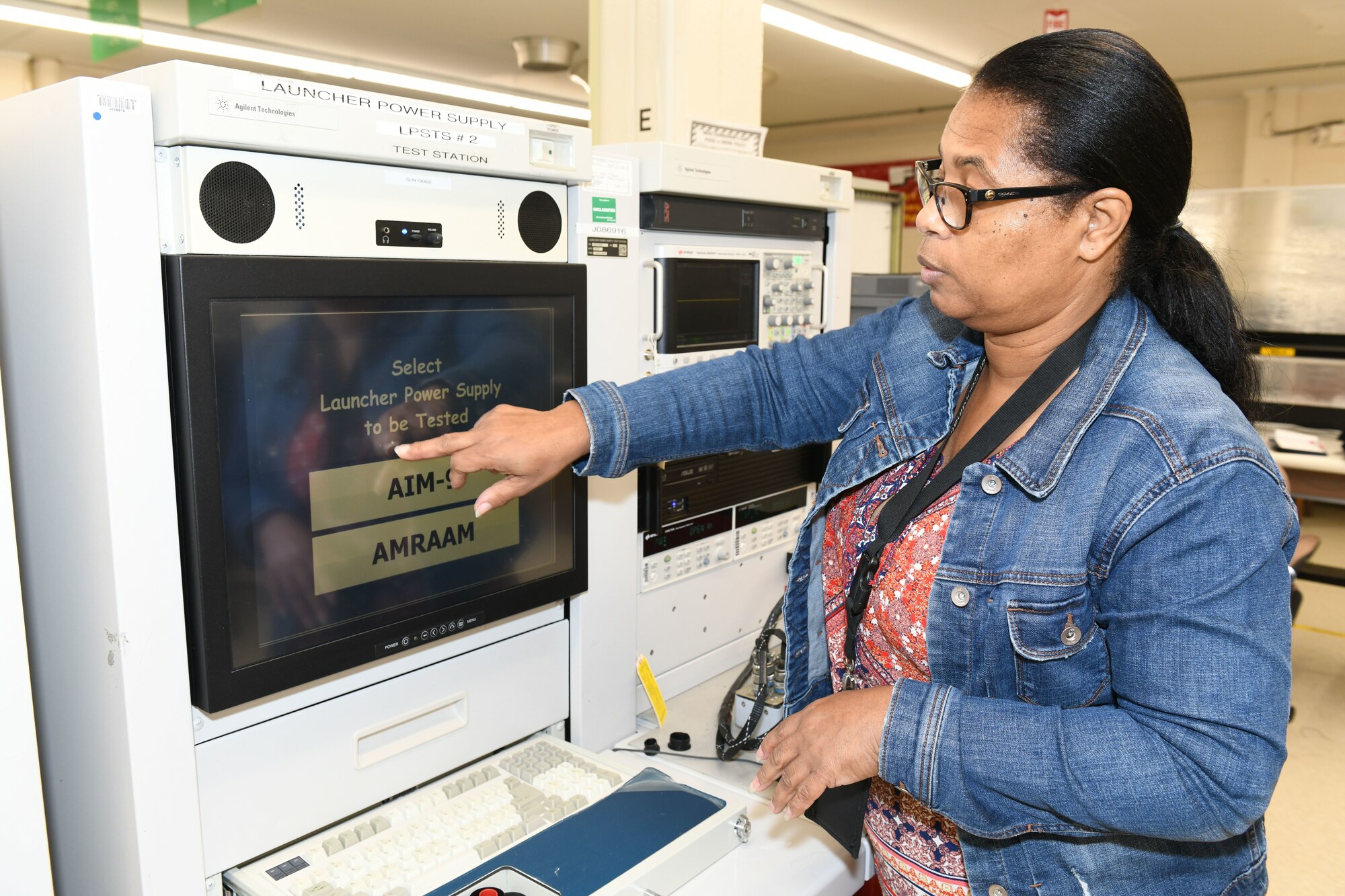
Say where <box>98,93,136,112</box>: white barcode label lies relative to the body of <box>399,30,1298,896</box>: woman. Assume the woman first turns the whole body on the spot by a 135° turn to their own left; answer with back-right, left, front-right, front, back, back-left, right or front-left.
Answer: back

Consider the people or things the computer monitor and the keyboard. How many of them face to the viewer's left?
0

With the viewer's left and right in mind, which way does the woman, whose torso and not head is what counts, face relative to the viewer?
facing the viewer and to the left of the viewer

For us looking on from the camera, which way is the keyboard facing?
facing the viewer and to the right of the viewer

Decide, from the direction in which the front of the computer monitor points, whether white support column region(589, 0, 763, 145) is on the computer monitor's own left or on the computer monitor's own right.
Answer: on the computer monitor's own left

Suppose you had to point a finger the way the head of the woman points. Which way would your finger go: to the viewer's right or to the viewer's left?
to the viewer's left

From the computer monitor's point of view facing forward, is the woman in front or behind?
in front

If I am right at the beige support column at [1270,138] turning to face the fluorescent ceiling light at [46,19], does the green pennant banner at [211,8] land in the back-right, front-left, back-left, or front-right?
front-left

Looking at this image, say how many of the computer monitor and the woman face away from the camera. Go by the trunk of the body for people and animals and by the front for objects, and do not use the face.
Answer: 0

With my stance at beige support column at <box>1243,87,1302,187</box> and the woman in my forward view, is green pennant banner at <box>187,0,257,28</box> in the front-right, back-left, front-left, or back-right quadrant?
front-right

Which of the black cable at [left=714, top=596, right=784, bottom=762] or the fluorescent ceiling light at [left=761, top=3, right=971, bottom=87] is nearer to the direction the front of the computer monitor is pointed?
the black cable
